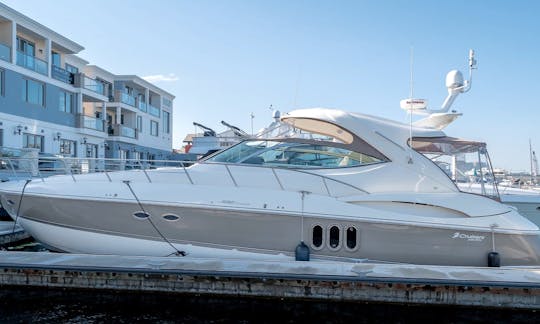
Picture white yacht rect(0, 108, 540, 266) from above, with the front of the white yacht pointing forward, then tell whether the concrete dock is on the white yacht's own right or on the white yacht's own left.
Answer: on the white yacht's own left

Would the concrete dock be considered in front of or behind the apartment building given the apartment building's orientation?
in front

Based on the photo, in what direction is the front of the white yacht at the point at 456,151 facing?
to the viewer's left

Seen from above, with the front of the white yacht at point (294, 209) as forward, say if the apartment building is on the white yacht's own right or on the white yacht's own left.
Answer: on the white yacht's own right

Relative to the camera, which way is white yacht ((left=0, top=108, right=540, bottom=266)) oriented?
to the viewer's left

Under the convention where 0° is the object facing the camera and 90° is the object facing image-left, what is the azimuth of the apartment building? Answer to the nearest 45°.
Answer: approximately 315°
